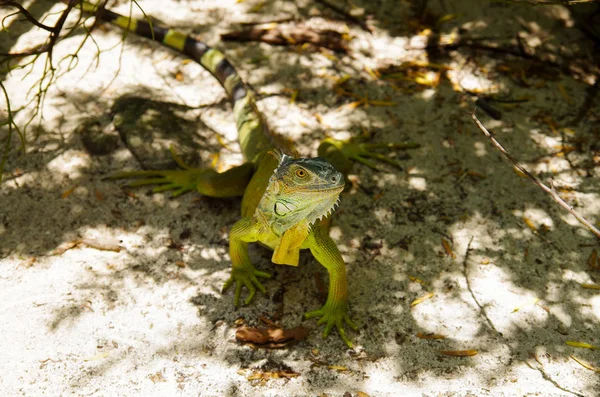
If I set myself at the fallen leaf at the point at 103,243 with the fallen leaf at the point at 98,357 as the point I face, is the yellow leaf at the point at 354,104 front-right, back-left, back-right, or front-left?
back-left

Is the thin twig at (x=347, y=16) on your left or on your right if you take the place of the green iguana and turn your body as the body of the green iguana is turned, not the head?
on your left

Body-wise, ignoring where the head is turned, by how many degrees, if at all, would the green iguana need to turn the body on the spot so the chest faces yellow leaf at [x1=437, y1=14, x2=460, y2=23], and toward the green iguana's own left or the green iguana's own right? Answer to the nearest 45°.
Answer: approximately 90° to the green iguana's own left

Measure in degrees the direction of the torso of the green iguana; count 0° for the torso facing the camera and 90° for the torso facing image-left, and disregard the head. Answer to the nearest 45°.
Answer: approximately 315°

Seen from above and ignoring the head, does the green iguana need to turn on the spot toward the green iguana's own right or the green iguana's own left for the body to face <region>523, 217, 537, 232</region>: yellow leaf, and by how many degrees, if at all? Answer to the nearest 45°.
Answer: approximately 45° to the green iguana's own left
